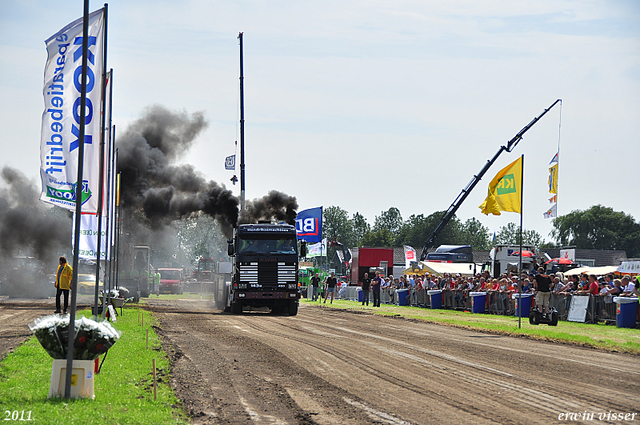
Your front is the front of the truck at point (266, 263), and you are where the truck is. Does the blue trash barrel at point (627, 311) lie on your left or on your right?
on your left

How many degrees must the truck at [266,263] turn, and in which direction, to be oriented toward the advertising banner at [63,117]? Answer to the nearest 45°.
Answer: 0° — it already faces it

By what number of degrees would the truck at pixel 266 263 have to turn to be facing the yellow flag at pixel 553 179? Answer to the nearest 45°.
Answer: approximately 135° to its left

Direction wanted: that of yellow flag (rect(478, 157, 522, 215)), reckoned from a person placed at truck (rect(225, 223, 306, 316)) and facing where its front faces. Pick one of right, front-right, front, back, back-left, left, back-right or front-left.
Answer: front-left

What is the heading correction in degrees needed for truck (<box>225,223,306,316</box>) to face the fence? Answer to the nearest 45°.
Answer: approximately 90° to its left

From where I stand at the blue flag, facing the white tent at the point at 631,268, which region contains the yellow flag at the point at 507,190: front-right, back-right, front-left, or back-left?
front-right

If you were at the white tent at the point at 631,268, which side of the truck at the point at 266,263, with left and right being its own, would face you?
left

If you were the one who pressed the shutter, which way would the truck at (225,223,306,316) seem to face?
facing the viewer

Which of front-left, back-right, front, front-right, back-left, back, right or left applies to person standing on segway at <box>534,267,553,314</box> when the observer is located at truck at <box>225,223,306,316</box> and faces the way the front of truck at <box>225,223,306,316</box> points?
front-left

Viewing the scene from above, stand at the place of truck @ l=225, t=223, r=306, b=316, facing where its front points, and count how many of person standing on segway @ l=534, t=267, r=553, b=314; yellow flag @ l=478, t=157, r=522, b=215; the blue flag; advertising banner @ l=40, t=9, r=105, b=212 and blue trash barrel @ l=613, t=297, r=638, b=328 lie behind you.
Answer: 1
